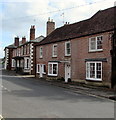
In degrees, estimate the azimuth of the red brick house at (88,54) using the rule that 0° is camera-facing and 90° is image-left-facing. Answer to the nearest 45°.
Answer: approximately 45°
